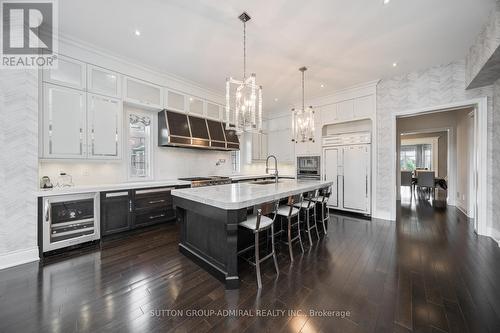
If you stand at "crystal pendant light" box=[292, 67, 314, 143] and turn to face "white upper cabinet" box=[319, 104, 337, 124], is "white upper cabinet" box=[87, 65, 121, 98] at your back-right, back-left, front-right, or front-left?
back-left

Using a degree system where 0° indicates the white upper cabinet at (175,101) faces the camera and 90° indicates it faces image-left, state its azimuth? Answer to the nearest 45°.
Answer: approximately 315°

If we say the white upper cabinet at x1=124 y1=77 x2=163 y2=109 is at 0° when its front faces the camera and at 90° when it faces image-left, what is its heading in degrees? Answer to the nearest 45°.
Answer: approximately 315°

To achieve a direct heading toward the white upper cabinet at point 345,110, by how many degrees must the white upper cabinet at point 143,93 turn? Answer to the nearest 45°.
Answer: approximately 45° to its left
